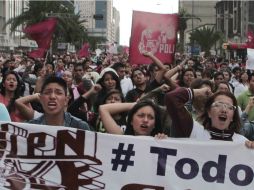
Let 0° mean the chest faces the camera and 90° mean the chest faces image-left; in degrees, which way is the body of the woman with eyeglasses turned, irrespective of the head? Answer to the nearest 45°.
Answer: approximately 0°
